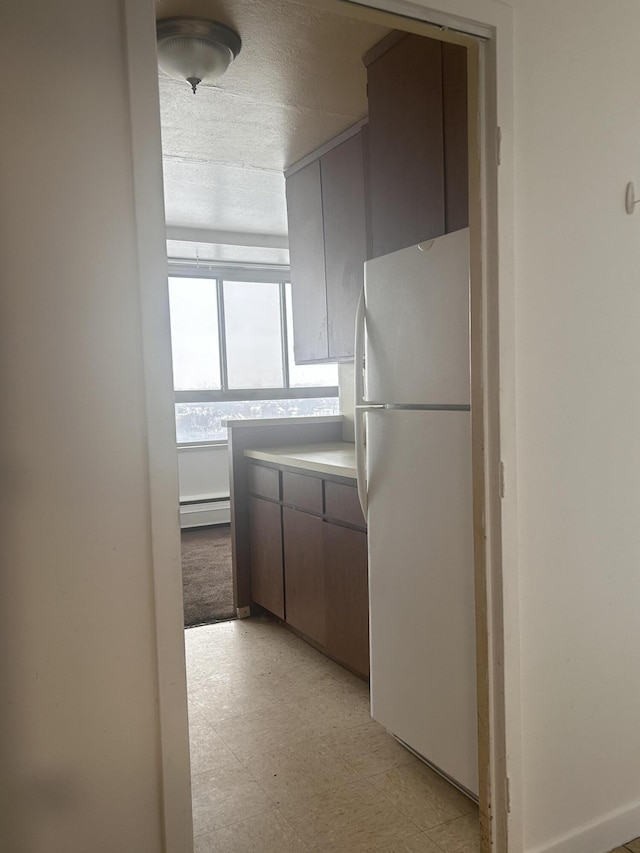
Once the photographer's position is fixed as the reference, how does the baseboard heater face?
facing the viewer

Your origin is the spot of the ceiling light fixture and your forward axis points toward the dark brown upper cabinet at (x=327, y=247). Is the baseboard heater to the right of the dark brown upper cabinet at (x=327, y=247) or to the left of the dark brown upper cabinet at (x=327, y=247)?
left

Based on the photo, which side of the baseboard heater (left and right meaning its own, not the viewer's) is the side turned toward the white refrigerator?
front

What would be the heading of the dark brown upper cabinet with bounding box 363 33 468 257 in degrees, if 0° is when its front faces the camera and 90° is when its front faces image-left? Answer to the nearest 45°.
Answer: approximately 45°

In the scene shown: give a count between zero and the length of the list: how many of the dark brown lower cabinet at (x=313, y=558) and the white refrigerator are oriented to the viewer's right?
0

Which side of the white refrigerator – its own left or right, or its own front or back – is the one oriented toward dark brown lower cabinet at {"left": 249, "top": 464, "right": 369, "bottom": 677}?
right

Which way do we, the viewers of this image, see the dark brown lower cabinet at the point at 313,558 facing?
facing the viewer and to the left of the viewer
